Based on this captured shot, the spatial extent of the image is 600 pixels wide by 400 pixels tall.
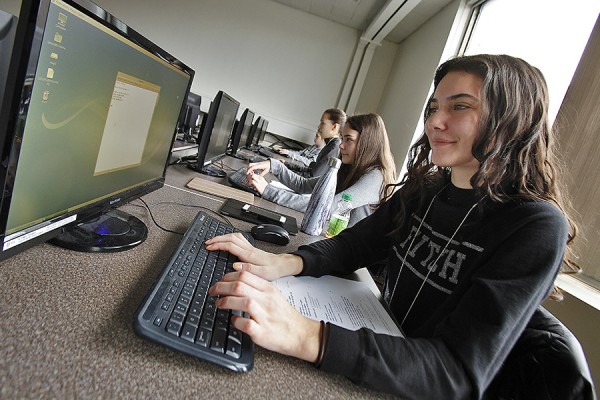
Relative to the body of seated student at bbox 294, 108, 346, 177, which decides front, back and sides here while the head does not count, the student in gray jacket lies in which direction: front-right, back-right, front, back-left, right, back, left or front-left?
left

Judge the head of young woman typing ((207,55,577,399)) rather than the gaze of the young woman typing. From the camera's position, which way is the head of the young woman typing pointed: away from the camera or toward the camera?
toward the camera

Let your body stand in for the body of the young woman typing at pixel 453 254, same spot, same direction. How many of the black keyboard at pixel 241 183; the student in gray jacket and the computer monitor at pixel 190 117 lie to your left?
0

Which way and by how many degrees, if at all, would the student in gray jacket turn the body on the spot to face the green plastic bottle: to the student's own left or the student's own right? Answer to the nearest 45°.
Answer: approximately 90° to the student's own left

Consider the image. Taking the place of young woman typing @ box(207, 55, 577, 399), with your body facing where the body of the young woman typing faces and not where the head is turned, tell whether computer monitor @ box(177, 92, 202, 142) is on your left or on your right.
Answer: on your right

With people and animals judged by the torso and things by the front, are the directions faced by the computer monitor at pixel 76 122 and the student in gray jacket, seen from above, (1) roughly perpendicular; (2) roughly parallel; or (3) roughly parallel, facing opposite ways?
roughly parallel, facing opposite ways

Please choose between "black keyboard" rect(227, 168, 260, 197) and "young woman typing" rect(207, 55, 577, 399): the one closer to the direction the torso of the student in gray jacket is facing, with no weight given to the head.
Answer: the black keyboard

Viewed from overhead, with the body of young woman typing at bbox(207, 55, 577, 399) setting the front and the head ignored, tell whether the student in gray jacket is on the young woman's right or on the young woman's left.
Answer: on the young woman's right

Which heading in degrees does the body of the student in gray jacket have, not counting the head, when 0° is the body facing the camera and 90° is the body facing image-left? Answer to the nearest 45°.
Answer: approximately 90°

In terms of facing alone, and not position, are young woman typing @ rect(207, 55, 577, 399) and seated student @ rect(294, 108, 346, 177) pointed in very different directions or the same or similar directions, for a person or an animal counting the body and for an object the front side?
same or similar directions

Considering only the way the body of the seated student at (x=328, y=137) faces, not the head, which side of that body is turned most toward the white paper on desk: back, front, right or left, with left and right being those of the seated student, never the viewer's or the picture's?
left

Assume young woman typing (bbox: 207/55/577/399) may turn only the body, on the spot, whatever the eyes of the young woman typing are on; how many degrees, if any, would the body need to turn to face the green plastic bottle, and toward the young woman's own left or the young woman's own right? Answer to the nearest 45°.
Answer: approximately 90° to the young woman's own right

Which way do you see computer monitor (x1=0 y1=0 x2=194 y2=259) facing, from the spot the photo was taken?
facing the viewer and to the right of the viewer

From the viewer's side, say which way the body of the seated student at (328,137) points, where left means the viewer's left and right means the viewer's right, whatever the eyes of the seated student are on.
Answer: facing to the left of the viewer

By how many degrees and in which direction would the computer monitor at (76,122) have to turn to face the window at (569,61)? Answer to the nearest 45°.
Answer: approximately 45° to its left

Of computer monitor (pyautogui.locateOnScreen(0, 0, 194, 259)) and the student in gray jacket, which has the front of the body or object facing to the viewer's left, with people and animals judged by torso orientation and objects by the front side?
the student in gray jacket

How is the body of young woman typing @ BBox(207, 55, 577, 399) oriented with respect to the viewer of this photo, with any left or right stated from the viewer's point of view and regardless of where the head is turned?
facing the viewer and to the left of the viewer

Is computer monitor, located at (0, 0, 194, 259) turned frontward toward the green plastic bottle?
no

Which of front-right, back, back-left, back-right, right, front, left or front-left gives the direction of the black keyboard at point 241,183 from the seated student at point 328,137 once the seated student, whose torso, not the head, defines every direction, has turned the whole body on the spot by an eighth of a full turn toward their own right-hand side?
back-left

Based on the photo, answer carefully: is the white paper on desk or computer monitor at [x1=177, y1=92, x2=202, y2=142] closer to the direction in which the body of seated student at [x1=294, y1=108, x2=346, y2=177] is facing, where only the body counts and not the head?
the computer monitor
